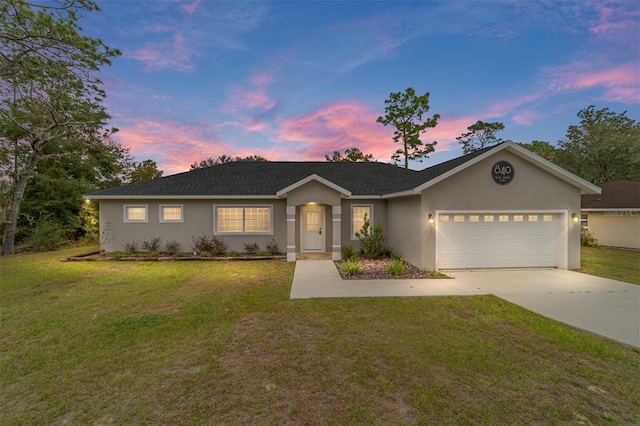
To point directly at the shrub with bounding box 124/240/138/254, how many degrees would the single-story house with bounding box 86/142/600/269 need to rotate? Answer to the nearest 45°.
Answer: approximately 90° to its right

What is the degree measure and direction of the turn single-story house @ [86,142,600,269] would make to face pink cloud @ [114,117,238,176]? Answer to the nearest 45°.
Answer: approximately 135° to its right

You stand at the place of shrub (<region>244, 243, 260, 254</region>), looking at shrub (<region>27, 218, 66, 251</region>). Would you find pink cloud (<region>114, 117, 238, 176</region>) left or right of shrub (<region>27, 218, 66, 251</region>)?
right

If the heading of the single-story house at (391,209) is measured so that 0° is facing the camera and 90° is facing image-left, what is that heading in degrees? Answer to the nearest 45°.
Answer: approximately 0°

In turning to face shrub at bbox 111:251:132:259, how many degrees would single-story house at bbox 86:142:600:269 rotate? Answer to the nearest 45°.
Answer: approximately 90° to its right

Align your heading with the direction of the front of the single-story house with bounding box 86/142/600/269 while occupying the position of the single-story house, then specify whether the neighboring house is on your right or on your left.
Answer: on your left

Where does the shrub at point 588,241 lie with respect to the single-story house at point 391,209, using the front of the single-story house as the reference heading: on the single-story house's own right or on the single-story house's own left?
on the single-story house's own left
